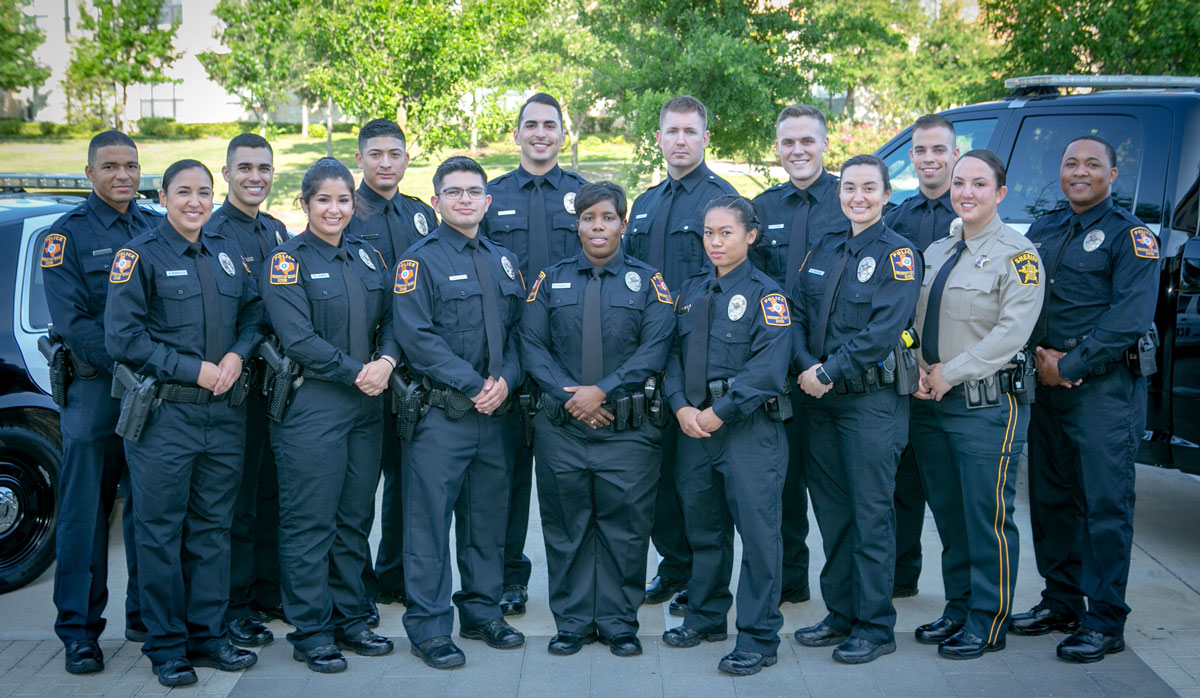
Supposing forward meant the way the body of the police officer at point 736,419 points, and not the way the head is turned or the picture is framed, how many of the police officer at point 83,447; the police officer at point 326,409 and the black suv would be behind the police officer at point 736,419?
1

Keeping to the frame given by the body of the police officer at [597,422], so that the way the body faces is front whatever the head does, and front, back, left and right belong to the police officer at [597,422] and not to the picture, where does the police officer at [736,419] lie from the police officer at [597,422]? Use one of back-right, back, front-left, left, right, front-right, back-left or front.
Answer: left

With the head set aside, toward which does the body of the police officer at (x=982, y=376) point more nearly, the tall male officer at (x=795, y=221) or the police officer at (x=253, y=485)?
the police officer

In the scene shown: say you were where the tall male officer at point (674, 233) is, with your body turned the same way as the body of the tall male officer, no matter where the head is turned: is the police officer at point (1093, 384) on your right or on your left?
on your left

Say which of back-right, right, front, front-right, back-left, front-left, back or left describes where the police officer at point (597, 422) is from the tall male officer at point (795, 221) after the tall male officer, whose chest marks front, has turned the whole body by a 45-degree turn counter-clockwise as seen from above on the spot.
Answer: right

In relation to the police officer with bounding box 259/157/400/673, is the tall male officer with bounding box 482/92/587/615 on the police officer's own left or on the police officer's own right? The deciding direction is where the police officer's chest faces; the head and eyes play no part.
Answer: on the police officer's own left

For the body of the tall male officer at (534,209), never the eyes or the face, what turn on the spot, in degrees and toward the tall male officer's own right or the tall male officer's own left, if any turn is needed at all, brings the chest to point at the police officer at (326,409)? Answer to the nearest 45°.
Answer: approximately 45° to the tall male officer's own right

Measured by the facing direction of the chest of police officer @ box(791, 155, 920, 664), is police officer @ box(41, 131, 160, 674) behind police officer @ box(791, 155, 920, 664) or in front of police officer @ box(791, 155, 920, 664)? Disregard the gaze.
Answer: in front
